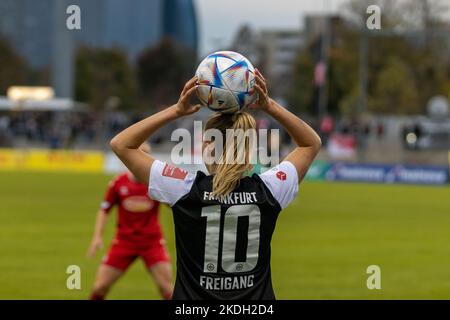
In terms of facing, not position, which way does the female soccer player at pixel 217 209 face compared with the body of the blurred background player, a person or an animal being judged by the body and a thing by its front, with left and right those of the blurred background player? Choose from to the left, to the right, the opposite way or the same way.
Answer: the opposite way

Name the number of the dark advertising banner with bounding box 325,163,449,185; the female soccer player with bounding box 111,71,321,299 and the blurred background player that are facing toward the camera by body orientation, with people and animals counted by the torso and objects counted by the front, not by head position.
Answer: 2

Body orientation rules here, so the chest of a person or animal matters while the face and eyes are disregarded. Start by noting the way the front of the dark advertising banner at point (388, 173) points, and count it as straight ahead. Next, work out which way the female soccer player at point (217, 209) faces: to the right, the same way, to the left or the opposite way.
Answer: the opposite way

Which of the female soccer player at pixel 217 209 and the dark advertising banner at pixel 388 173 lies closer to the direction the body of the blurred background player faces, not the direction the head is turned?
the female soccer player

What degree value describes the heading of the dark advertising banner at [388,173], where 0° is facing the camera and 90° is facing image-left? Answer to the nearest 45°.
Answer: approximately 0°

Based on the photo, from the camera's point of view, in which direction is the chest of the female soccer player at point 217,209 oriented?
away from the camera

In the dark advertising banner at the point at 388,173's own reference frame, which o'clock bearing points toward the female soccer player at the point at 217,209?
The female soccer player is roughly at 12 o'clock from the dark advertising banner.

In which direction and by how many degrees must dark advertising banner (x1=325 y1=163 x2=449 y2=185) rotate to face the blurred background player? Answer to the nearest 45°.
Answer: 0° — it already faces them

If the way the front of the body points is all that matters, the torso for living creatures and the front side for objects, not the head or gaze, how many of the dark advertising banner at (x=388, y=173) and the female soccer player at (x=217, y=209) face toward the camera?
1
